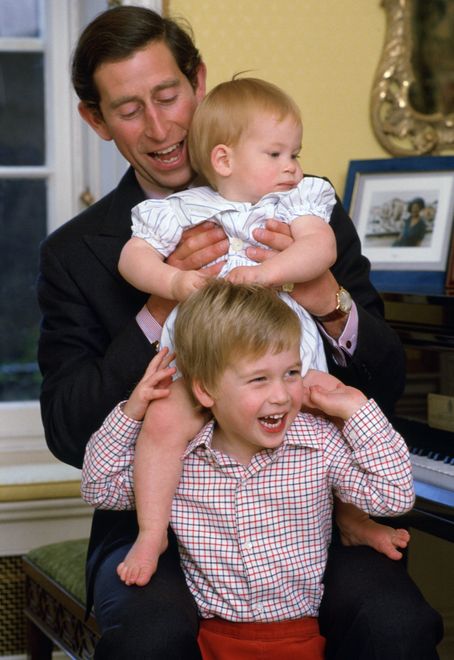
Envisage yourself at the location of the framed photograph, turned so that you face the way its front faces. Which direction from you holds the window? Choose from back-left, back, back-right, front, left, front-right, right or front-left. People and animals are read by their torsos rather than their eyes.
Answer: right

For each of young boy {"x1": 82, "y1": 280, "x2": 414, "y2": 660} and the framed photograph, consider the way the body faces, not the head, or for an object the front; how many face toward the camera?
2

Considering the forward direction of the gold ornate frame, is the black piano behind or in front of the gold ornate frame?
in front

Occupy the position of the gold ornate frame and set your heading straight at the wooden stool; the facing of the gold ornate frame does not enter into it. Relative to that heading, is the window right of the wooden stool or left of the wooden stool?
right

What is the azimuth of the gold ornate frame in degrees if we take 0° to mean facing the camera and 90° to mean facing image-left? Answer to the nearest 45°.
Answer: approximately 0°
